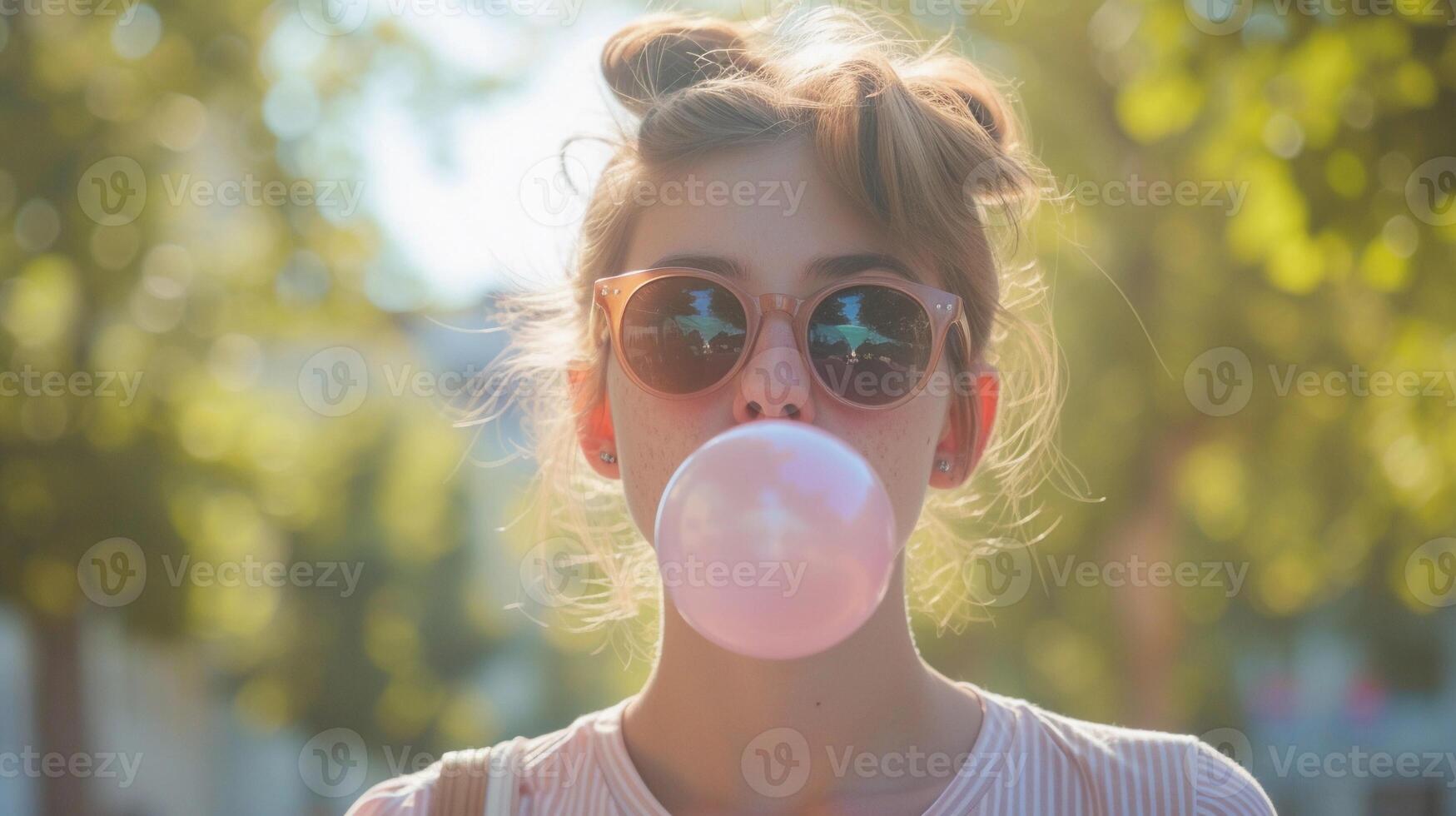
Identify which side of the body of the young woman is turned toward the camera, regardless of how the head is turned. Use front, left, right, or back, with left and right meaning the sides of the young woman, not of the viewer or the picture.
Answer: front
